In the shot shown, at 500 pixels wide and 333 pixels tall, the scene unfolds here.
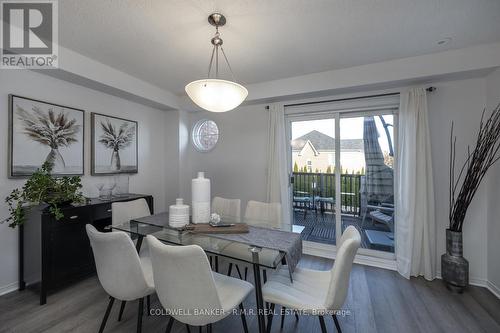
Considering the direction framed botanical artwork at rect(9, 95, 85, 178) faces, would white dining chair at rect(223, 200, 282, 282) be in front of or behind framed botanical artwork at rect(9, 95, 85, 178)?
in front

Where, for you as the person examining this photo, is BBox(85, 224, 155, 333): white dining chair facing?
facing away from the viewer and to the right of the viewer

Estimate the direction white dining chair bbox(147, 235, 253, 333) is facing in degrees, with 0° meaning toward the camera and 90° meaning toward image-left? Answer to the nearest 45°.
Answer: approximately 225°

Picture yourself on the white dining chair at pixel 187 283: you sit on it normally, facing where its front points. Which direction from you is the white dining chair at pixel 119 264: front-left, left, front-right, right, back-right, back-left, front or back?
left

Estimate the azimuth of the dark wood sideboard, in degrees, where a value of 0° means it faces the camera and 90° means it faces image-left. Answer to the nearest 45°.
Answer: approximately 315°

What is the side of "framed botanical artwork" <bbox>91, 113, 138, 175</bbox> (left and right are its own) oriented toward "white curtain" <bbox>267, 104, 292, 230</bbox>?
front

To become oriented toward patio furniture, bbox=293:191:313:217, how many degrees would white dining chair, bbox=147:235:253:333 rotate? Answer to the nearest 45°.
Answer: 0° — it already faces it

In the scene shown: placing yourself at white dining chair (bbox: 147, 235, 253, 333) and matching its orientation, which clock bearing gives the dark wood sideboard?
The dark wood sideboard is roughly at 9 o'clock from the white dining chair.

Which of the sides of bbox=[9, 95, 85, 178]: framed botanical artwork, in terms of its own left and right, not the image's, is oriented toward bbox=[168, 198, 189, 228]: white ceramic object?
front

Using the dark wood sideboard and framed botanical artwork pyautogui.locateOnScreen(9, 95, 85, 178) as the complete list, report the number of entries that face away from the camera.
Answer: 0

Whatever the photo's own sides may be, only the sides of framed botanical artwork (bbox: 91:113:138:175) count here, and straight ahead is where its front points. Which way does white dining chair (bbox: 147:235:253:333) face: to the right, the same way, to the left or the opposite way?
to the left

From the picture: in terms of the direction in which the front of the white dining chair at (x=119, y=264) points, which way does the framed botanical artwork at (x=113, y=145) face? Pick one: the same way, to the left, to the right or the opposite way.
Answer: to the right

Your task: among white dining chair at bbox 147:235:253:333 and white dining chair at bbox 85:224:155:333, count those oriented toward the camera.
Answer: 0

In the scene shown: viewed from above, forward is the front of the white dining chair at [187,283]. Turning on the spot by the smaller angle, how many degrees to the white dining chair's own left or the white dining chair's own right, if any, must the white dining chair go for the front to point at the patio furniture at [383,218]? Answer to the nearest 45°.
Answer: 0° — it already faces it

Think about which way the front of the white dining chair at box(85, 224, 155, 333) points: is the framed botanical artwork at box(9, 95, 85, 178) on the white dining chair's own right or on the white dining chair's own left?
on the white dining chair's own left

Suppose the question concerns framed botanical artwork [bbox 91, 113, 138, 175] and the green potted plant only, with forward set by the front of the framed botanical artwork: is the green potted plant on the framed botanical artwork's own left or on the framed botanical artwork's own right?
on the framed botanical artwork's own right
